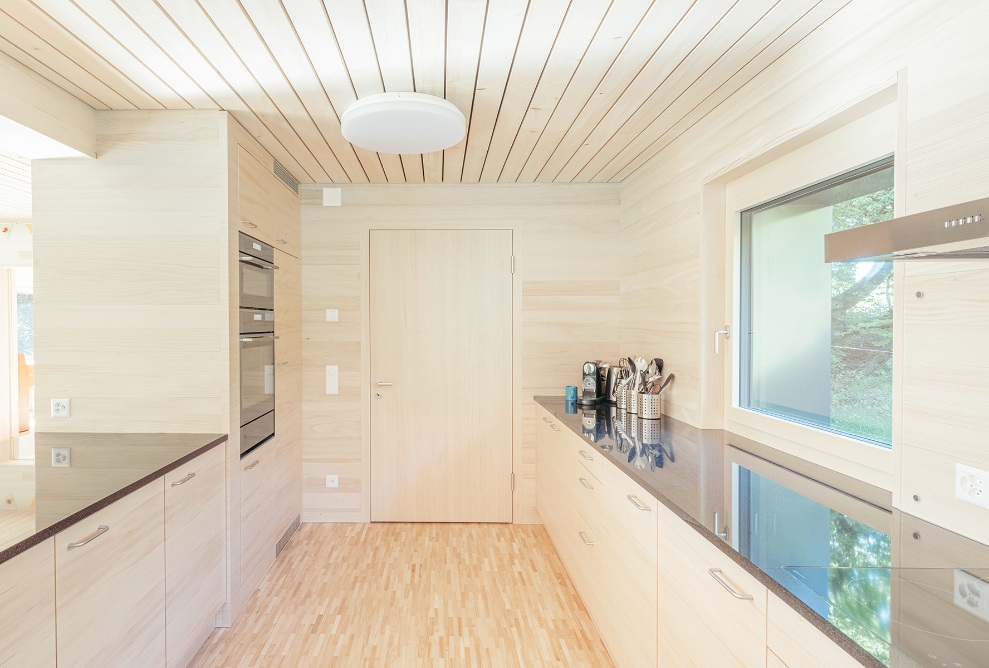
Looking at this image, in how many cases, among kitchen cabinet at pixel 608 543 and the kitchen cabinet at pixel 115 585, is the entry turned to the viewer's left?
1

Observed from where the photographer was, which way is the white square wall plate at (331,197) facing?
facing the viewer

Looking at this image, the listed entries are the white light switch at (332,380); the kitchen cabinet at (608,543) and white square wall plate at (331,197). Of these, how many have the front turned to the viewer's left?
1

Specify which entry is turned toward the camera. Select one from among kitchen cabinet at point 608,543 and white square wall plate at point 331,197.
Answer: the white square wall plate

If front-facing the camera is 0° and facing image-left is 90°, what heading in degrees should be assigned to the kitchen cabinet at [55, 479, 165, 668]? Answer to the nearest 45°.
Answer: approximately 315°

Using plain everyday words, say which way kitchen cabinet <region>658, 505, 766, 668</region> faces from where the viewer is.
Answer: facing the viewer and to the left of the viewer

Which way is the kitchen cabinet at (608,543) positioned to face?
to the viewer's left

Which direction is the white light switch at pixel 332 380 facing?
toward the camera

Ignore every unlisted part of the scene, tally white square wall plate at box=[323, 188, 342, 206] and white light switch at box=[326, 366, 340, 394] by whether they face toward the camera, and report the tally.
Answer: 2

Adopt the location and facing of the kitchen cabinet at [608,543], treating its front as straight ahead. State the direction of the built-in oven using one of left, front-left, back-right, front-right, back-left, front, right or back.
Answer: front

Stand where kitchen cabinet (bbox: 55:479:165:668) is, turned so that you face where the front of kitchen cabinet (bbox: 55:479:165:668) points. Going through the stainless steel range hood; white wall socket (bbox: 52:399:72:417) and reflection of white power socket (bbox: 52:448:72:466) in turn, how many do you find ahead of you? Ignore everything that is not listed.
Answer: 1

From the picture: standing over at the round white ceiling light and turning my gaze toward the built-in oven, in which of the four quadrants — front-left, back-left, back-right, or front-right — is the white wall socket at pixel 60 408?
front-left
